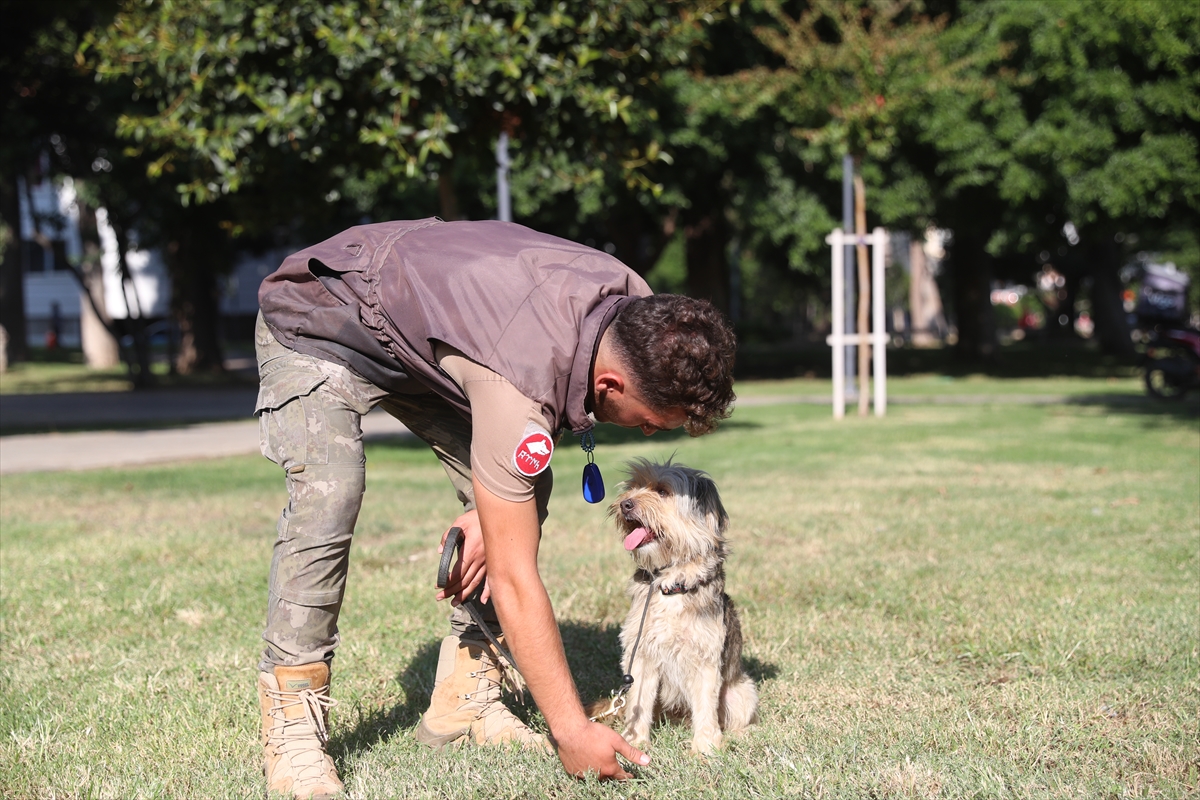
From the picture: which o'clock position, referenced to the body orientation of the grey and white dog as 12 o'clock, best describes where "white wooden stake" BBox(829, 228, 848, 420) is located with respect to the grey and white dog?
The white wooden stake is roughly at 5 o'clock from the grey and white dog.

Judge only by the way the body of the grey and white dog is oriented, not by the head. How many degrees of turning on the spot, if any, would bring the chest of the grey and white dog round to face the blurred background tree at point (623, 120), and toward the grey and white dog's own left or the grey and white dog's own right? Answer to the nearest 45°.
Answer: approximately 135° to the grey and white dog's own right

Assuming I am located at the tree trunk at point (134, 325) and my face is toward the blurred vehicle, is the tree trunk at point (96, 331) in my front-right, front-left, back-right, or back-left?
back-left

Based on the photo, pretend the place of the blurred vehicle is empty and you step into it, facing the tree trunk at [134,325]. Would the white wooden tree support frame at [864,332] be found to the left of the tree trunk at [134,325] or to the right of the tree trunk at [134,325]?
left

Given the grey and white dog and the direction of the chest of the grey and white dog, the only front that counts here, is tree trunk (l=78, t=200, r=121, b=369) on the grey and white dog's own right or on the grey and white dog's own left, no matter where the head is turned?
on the grey and white dog's own right

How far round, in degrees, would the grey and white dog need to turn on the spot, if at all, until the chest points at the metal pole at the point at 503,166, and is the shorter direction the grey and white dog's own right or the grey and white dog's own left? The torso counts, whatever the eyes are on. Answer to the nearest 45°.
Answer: approximately 135° to the grey and white dog's own right

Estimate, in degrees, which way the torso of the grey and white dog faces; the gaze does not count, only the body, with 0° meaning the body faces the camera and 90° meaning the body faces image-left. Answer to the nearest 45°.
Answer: approximately 45°

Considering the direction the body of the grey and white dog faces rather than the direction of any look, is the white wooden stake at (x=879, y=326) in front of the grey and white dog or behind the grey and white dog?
behind

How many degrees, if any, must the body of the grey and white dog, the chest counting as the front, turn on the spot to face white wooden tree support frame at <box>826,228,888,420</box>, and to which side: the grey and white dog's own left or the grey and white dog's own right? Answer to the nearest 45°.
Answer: approximately 135° to the grey and white dog's own right

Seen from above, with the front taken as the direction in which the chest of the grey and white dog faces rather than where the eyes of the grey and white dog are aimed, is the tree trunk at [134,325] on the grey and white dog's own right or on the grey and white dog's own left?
on the grey and white dog's own right
